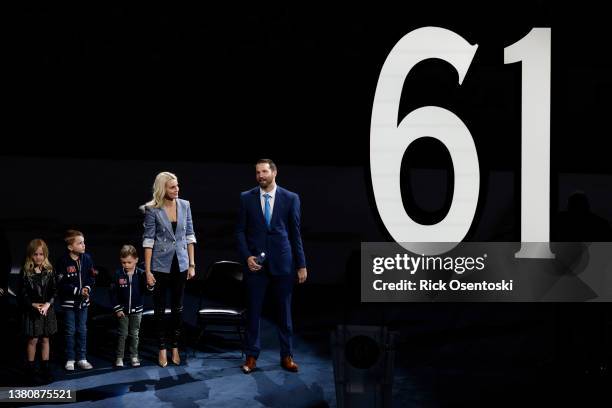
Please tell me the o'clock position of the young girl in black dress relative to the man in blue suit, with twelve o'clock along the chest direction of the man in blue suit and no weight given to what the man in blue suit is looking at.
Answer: The young girl in black dress is roughly at 3 o'clock from the man in blue suit.

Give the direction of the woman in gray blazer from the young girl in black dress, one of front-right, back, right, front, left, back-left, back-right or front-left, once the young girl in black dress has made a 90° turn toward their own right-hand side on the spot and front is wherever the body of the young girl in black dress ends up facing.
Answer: back

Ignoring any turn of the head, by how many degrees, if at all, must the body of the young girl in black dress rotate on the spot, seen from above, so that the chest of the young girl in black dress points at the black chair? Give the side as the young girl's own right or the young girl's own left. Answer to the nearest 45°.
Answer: approximately 135° to the young girl's own left

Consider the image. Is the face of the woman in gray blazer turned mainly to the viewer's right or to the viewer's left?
to the viewer's right

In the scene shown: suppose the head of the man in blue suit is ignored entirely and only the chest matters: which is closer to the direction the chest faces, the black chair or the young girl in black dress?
the young girl in black dress

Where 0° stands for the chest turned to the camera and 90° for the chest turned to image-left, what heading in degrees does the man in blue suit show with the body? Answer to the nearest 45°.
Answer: approximately 0°

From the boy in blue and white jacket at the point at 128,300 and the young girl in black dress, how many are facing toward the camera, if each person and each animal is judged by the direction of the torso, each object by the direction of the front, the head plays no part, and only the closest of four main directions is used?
2

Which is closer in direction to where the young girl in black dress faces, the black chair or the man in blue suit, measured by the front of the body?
the man in blue suit

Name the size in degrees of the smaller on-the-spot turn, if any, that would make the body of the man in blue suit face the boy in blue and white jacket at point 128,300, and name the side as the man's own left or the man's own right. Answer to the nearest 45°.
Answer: approximately 90° to the man's own right
